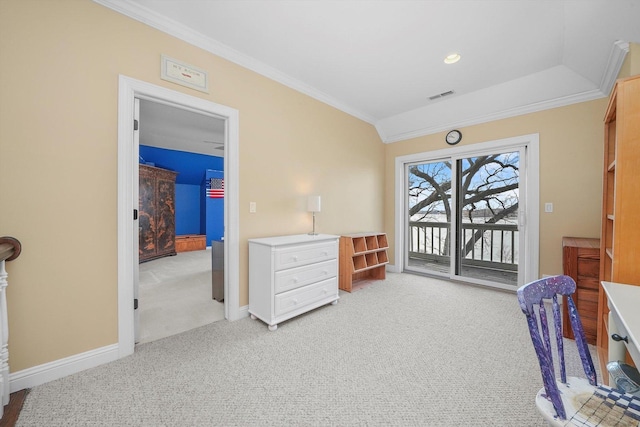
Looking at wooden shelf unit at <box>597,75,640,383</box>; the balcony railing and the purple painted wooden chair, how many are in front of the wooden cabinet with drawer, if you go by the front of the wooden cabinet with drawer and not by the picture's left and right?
2

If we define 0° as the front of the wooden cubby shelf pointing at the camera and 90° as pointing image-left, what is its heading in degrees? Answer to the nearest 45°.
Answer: approximately 315°

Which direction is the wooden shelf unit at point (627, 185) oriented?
to the viewer's left

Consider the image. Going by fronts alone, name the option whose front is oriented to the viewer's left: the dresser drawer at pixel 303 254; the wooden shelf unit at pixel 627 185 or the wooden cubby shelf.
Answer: the wooden shelf unit

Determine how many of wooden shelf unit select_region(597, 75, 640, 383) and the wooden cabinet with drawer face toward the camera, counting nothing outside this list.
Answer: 1

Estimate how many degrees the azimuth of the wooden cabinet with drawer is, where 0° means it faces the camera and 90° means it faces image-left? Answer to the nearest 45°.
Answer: approximately 0°
